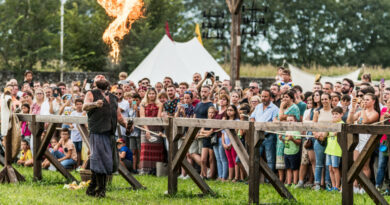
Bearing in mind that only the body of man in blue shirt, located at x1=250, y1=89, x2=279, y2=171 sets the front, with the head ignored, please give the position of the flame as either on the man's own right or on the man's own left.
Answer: on the man's own right

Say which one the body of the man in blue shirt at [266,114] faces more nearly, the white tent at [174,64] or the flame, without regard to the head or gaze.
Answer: the flame

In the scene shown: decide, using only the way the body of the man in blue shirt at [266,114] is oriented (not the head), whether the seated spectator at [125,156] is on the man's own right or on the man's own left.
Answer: on the man's own right

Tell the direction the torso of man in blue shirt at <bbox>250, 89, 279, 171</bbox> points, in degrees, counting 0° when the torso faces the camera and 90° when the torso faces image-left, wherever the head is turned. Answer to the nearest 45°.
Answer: approximately 45°
